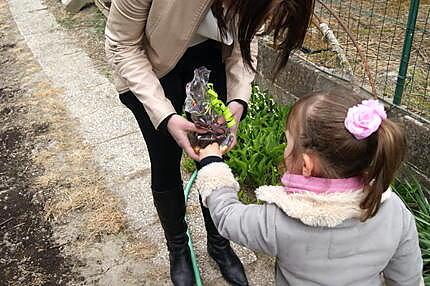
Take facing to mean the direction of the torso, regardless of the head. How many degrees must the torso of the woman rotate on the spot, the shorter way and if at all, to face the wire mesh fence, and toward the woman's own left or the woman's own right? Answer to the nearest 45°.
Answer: approximately 90° to the woman's own left

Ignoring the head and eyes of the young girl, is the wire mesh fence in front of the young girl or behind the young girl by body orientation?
in front

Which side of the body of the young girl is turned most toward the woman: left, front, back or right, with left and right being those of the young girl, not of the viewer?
front

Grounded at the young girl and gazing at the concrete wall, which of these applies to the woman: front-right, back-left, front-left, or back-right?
front-left

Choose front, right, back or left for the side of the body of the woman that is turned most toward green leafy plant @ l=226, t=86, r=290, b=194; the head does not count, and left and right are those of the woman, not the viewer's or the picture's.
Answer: left

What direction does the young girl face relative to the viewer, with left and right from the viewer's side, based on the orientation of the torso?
facing away from the viewer and to the left of the viewer

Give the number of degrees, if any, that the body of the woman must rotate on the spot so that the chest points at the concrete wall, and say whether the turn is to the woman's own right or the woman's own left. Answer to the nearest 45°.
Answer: approximately 90° to the woman's own left

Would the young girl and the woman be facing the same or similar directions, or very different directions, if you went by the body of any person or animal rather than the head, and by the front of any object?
very different directions

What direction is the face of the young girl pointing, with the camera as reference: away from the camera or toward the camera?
away from the camera

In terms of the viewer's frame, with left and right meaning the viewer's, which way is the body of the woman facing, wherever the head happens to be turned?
facing the viewer and to the right of the viewer

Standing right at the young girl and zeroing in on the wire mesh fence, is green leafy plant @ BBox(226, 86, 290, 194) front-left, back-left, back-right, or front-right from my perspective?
front-left
